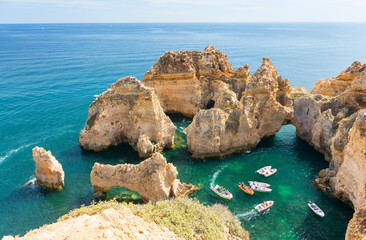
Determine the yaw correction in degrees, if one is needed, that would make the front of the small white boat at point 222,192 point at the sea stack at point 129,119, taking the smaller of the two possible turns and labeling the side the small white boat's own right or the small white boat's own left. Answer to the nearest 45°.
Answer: approximately 180°

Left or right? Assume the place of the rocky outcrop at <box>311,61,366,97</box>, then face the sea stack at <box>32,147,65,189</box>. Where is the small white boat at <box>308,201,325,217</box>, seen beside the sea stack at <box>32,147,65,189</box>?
left
